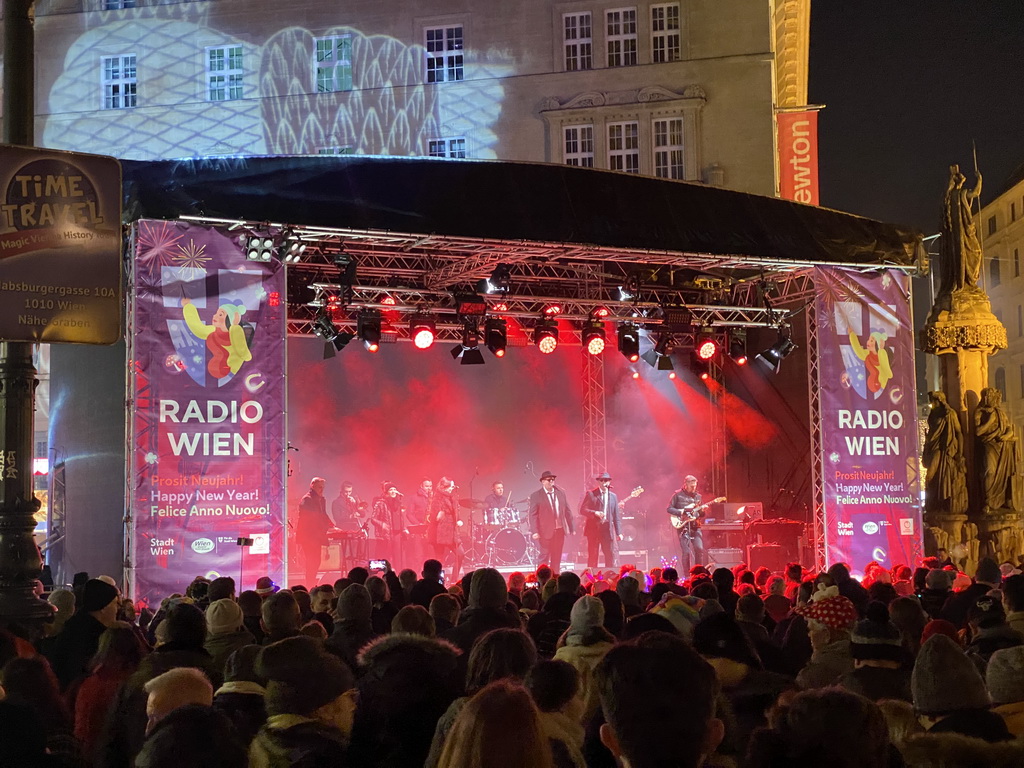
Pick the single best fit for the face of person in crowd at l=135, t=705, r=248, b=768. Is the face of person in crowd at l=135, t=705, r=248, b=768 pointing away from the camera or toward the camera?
away from the camera

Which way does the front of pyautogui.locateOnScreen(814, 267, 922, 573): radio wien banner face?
toward the camera

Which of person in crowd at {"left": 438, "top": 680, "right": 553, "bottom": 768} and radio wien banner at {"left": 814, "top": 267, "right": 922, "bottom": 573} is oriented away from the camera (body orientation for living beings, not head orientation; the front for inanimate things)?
the person in crowd

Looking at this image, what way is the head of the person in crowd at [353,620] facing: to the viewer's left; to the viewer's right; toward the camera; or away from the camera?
away from the camera

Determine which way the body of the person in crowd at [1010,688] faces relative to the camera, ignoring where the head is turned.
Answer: away from the camera

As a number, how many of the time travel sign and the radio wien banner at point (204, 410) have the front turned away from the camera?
0

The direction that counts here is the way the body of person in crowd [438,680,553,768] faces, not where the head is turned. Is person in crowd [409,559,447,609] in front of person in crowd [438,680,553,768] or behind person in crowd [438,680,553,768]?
in front

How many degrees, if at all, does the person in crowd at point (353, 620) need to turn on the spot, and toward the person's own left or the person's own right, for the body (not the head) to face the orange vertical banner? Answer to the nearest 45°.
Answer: approximately 45° to the person's own right

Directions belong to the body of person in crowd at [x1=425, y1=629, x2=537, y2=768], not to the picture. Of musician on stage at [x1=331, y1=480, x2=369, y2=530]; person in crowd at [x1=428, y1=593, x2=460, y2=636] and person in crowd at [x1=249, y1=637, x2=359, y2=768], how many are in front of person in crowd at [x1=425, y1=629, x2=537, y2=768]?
2

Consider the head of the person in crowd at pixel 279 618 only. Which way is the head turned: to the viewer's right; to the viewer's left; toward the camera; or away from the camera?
away from the camera

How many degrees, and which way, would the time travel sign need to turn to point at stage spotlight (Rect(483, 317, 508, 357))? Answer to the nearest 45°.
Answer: approximately 135° to its left

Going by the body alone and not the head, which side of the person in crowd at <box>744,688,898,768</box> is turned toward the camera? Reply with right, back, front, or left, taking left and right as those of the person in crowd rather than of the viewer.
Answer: back

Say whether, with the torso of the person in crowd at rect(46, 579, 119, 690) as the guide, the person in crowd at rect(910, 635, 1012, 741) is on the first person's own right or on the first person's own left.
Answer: on the first person's own right

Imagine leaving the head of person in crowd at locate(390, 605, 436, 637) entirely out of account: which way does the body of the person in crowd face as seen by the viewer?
away from the camera

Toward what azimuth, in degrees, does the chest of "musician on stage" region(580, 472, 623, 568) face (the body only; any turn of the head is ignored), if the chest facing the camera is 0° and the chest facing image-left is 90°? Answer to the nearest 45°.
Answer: approximately 0°

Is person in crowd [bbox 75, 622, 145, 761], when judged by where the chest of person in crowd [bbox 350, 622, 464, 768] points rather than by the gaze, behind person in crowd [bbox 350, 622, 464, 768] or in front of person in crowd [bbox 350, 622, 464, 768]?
in front

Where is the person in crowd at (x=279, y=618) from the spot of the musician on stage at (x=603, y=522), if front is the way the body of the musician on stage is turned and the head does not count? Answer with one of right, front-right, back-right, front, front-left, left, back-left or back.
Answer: front

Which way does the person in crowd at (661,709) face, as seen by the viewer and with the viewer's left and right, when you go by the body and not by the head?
facing away from the viewer

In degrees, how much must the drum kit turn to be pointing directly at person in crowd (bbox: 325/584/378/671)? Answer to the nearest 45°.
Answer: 0° — it already faces them

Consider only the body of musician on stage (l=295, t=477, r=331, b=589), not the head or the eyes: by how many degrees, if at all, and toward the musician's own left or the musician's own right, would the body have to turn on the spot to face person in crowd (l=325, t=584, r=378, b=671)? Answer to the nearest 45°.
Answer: approximately 45° to the musician's own right
